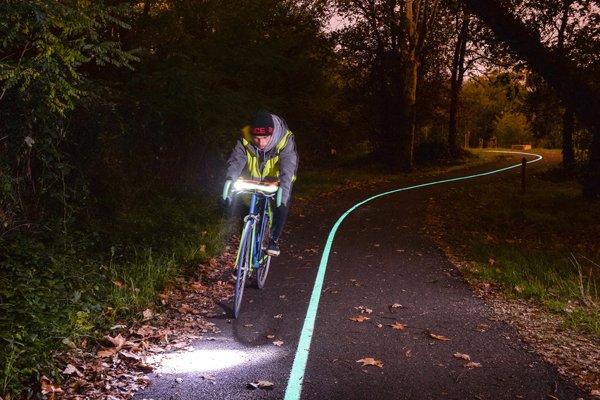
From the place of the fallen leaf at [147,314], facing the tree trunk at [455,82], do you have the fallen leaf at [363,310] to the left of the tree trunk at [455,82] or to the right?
right

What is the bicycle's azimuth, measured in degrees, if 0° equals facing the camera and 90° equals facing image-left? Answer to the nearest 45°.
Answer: approximately 0°

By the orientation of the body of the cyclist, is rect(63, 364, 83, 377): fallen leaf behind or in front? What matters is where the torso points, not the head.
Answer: in front

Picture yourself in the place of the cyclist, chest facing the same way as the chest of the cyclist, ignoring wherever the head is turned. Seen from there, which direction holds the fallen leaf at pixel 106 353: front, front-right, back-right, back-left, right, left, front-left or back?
front-right

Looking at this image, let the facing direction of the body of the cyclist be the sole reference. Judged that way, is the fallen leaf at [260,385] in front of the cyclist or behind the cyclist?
in front

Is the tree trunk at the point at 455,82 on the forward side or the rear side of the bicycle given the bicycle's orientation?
on the rear side

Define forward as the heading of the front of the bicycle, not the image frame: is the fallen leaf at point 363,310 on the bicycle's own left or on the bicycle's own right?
on the bicycle's own left

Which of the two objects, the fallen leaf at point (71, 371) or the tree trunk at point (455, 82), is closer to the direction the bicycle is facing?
the fallen leaf

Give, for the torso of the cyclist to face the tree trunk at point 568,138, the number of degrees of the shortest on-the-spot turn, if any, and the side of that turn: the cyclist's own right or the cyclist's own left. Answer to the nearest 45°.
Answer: approximately 135° to the cyclist's own left

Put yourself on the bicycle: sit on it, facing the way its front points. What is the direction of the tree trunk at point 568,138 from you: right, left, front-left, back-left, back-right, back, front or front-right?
back-left
